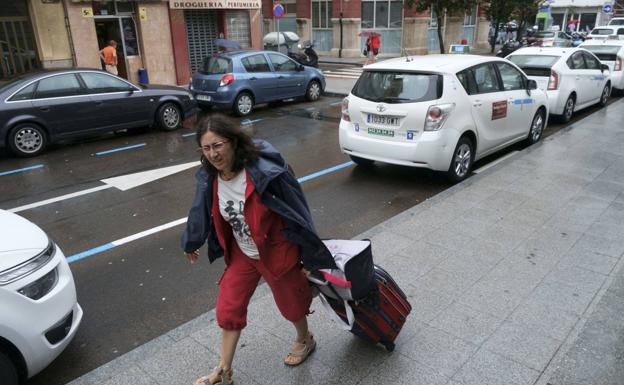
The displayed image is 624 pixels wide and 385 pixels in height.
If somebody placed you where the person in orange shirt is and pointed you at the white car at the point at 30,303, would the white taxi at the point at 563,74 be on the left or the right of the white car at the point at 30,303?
left

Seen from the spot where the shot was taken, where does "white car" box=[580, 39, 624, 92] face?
facing away from the viewer and to the right of the viewer

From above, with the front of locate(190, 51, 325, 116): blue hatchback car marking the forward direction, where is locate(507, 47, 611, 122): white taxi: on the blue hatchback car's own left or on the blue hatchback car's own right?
on the blue hatchback car's own right

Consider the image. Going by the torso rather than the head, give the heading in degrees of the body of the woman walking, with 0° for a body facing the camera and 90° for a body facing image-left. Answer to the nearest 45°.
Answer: approximately 45°

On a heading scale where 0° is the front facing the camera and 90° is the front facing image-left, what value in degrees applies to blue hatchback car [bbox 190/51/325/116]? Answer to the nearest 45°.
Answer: approximately 225°

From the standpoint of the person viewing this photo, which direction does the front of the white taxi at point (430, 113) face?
facing away from the viewer and to the right of the viewer

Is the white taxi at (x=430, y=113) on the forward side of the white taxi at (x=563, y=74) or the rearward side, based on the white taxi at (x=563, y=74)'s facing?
on the rearward side

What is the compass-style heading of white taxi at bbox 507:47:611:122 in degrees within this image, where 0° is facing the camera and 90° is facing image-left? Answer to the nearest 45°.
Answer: approximately 225°
